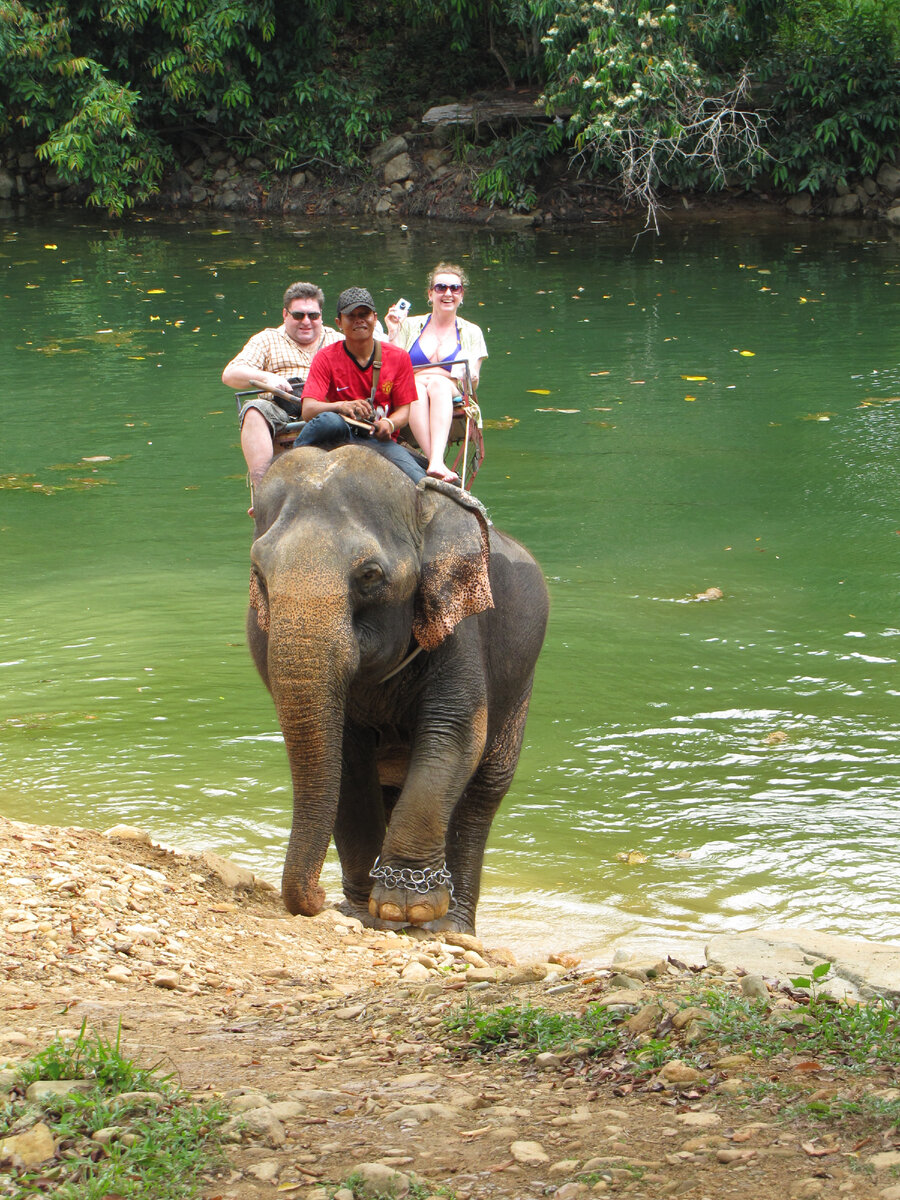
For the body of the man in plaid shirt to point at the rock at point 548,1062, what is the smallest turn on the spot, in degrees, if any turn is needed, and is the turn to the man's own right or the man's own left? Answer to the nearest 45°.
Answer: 0° — they already face it

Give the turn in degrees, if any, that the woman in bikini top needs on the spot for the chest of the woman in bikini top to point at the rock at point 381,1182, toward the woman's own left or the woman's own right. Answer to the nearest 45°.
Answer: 0° — they already face it

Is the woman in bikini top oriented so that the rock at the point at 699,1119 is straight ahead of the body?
yes

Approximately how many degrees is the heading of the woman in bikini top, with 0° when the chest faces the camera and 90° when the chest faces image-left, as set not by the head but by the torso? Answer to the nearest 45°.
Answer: approximately 0°

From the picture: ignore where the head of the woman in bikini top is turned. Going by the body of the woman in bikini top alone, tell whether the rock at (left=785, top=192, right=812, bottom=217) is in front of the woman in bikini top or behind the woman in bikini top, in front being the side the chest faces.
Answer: behind

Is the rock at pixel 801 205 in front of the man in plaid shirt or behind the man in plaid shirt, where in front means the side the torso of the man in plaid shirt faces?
behind

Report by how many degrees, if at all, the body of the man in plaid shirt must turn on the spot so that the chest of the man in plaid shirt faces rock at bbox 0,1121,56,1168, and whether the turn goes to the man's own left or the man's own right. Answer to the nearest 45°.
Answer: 0° — they already face it
